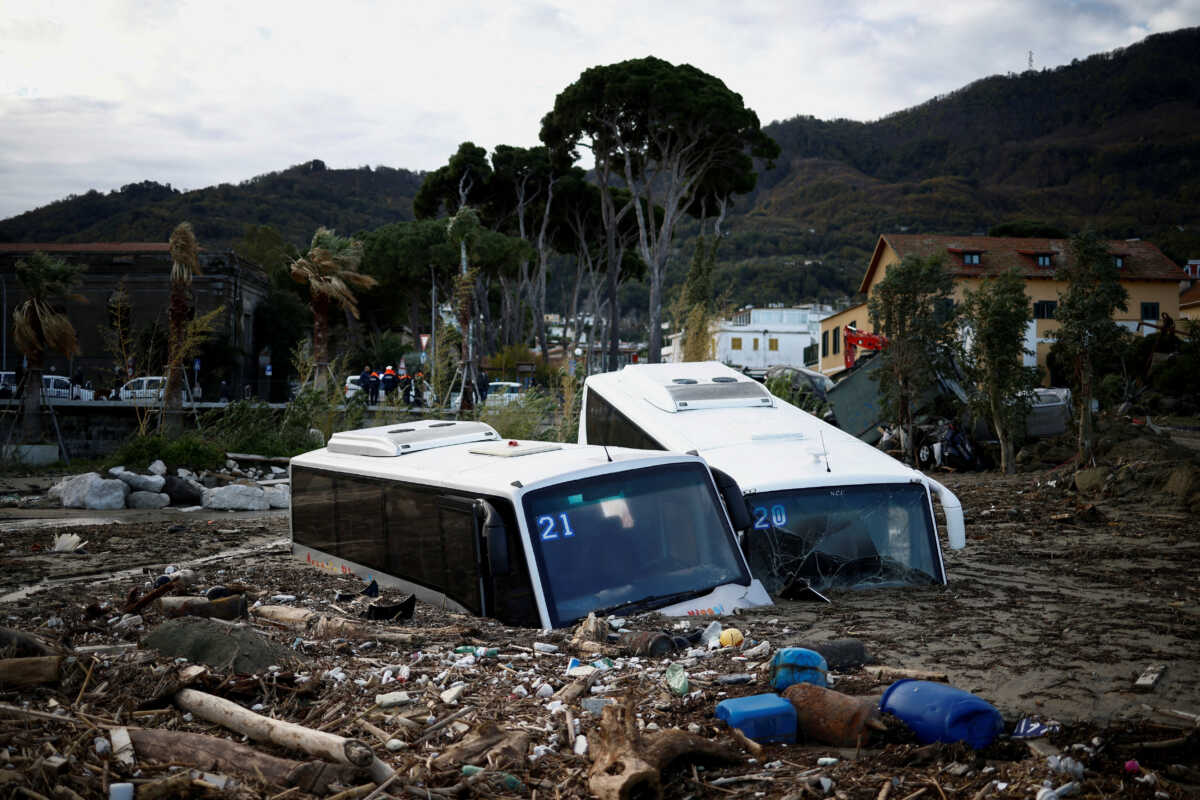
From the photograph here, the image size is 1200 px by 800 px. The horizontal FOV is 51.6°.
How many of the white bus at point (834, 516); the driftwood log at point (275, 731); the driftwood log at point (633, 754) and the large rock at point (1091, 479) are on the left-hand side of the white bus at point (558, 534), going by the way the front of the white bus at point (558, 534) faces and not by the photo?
2

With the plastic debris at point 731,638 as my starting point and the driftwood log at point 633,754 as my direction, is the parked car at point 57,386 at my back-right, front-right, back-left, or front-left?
back-right

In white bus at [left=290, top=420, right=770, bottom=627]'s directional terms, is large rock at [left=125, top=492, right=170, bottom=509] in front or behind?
behind

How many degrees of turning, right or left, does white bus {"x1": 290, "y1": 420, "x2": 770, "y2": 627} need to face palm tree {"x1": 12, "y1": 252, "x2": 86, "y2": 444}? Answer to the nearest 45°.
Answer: approximately 180°

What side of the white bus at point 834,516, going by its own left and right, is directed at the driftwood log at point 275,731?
right

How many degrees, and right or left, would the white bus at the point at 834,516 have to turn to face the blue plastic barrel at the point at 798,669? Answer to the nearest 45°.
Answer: approximately 45° to its right

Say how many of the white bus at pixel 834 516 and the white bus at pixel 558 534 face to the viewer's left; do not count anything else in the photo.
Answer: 0

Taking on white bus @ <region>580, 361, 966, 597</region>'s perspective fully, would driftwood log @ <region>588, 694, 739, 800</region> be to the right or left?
on its right

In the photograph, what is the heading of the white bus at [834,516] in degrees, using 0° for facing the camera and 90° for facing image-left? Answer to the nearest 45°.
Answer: approximately 315°

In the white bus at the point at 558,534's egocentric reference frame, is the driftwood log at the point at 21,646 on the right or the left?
on its right

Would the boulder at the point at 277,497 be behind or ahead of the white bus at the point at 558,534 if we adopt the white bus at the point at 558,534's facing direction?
behind

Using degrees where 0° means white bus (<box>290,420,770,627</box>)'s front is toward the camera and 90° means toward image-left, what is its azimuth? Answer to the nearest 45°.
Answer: approximately 315°

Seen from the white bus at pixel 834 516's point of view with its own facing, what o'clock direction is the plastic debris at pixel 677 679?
The plastic debris is roughly at 2 o'clock from the white bus.

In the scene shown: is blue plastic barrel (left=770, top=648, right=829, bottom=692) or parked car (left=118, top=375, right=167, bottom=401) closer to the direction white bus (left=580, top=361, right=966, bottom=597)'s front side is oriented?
the blue plastic barrel

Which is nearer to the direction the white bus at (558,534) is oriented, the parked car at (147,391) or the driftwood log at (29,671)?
the driftwood log

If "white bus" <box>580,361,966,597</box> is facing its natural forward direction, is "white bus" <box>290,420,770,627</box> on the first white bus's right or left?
on its right
